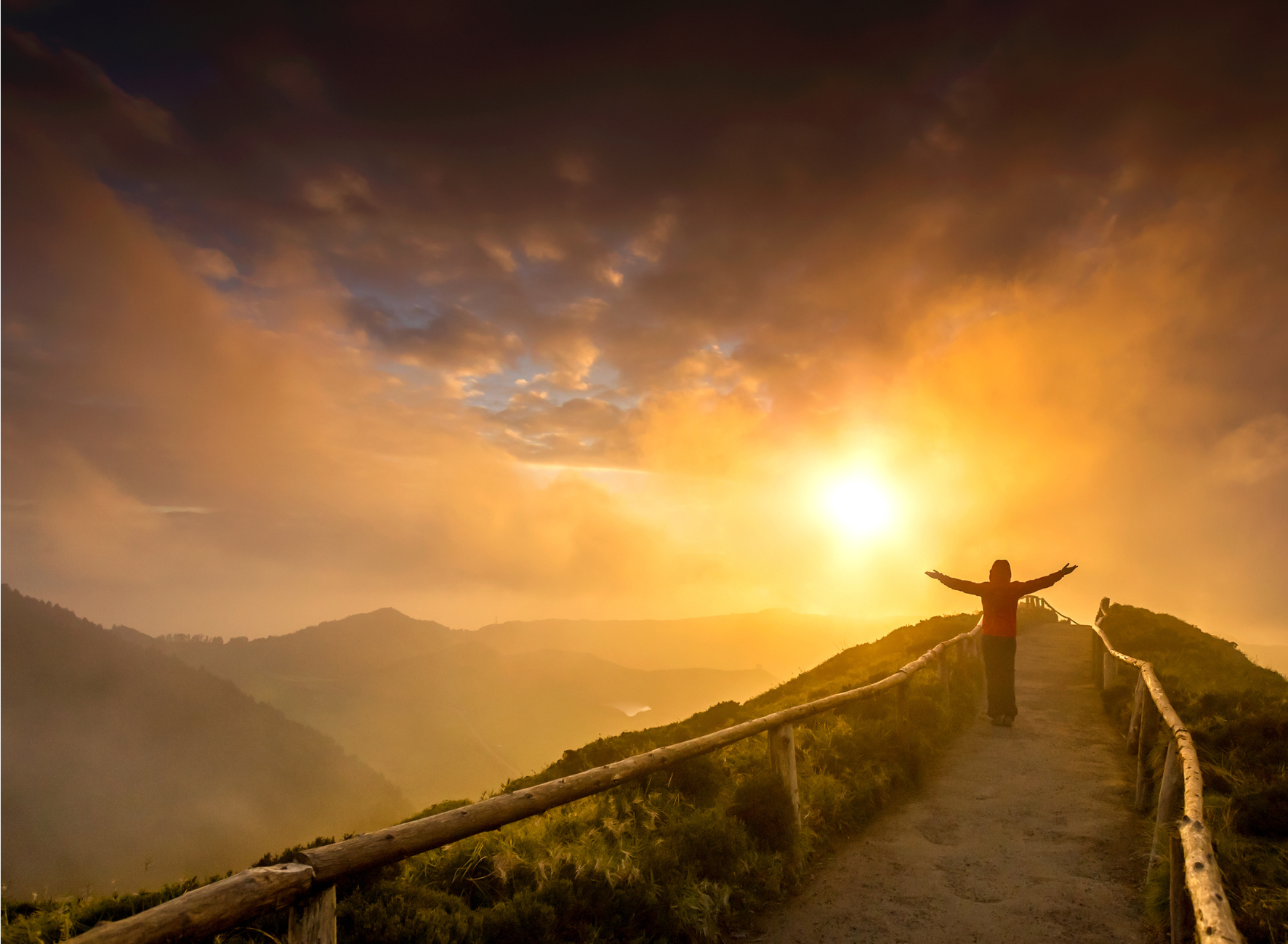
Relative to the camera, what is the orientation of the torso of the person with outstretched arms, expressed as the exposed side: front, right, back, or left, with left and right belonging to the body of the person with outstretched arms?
back

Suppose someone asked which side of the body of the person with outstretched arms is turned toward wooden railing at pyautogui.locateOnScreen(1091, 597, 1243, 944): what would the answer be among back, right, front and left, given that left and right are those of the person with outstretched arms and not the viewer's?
back

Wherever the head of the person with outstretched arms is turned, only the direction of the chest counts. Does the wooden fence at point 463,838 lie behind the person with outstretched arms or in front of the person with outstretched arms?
behind
